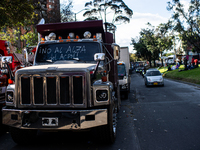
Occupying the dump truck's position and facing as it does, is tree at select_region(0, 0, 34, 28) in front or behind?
behind

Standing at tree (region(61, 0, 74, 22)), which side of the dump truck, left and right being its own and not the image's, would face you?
back

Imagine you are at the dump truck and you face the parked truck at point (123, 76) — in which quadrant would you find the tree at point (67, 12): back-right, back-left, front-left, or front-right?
front-left

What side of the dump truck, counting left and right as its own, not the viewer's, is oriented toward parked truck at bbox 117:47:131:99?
back

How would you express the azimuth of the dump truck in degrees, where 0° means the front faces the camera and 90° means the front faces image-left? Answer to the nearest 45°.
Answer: approximately 0°
